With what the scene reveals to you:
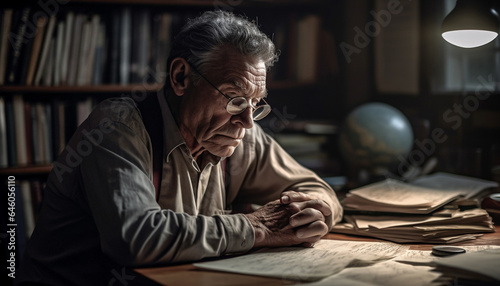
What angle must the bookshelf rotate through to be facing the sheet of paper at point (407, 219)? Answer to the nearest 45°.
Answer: approximately 45° to its left

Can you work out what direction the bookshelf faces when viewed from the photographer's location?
facing the viewer

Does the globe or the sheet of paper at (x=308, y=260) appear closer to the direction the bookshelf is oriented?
the sheet of paper

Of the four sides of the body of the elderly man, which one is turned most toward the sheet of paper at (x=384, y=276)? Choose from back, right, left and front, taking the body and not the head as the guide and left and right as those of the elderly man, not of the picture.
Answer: front

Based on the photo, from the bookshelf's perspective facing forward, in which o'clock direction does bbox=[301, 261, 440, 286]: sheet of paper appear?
The sheet of paper is roughly at 11 o'clock from the bookshelf.

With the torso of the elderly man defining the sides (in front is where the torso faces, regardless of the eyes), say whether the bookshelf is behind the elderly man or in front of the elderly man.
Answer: behind

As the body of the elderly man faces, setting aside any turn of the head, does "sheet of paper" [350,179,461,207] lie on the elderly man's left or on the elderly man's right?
on the elderly man's left

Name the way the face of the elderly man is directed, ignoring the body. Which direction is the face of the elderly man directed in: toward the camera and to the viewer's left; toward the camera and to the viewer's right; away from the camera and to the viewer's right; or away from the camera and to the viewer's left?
toward the camera and to the viewer's right

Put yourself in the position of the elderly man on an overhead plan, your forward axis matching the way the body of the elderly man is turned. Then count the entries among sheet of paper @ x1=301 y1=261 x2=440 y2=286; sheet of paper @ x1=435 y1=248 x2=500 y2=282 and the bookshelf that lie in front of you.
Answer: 2

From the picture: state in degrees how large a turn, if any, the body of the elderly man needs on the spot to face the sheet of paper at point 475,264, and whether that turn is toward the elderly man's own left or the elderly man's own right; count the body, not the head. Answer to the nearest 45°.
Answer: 0° — they already face it

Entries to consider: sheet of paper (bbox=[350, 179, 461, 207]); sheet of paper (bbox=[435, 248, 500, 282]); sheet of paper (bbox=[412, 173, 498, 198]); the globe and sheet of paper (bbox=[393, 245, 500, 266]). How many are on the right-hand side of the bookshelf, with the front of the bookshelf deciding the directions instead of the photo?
0

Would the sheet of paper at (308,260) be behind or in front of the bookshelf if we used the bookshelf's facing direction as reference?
in front

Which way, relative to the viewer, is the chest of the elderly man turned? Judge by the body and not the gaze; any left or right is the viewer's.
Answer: facing the viewer and to the right of the viewer

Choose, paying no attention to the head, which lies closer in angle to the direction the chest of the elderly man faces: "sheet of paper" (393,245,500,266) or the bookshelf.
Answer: the sheet of paper

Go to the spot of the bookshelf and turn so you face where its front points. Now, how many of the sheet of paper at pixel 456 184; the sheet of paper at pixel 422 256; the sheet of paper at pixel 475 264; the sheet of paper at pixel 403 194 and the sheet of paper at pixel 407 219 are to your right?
0

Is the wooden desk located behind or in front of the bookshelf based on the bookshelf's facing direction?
in front

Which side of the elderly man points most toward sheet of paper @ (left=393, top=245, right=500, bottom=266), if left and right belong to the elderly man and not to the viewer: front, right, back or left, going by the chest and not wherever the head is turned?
front

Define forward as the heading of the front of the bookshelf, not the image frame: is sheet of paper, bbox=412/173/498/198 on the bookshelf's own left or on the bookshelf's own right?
on the bookshelf's own left
